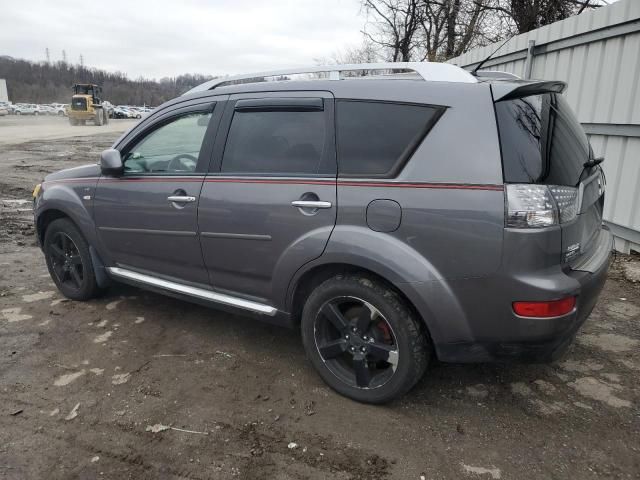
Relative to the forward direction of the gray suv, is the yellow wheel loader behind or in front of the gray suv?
in front

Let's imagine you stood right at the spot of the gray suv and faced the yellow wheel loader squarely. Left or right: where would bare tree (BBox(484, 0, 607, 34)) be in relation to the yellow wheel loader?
right

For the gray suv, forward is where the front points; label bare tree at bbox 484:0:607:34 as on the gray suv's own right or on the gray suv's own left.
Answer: on the gray suv's own right

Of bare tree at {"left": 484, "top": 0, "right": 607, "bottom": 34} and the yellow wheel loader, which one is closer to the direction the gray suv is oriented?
the yellow wheel loader

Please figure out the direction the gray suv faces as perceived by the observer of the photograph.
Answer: facing away from the viewer and to the left of the viewer
